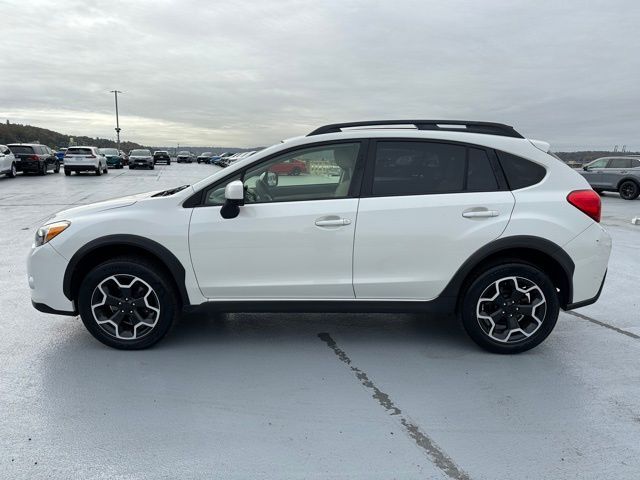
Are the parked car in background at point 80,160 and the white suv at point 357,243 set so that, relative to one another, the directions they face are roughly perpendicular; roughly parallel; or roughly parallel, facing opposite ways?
roughly perpendicular

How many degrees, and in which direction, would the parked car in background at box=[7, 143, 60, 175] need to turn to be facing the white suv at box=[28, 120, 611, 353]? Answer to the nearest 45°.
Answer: approximately 135° to its right

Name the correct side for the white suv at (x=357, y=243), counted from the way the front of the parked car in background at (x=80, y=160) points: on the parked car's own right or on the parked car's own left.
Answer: on the parked car's own right

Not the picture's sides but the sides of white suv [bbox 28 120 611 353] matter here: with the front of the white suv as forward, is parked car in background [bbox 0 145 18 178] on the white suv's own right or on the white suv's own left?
on the white suv's own right

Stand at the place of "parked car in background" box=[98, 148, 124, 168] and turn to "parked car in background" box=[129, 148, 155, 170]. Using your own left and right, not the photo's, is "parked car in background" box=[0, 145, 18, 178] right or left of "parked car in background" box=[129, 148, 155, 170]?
right

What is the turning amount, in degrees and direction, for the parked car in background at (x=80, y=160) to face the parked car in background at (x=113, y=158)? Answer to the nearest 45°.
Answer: approximately 45° to its left

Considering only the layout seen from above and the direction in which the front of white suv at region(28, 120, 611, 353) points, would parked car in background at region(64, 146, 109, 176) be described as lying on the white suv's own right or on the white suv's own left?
on the white suv's own right

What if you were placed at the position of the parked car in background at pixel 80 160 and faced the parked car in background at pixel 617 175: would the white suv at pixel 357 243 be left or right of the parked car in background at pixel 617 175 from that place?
right

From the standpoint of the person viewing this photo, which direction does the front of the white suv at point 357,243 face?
facing to the left of the viewer

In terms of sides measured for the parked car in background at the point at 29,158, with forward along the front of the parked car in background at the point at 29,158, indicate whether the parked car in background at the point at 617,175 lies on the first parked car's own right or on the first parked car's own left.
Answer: on the first parked car's own right

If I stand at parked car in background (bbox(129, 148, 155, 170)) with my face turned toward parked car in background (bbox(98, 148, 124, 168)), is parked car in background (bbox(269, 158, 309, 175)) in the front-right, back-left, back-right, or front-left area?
back-left

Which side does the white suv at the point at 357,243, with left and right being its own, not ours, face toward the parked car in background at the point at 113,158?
right

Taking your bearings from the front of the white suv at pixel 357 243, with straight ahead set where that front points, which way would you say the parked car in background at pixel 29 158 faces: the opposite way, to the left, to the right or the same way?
to the right

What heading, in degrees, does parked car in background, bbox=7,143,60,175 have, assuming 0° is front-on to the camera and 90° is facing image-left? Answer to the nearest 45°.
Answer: approximately 225°

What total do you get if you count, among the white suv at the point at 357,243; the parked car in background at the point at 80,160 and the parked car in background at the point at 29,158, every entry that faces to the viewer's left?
1

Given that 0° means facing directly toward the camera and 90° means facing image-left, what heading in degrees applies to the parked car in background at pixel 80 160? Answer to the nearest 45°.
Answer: approximately 225°
